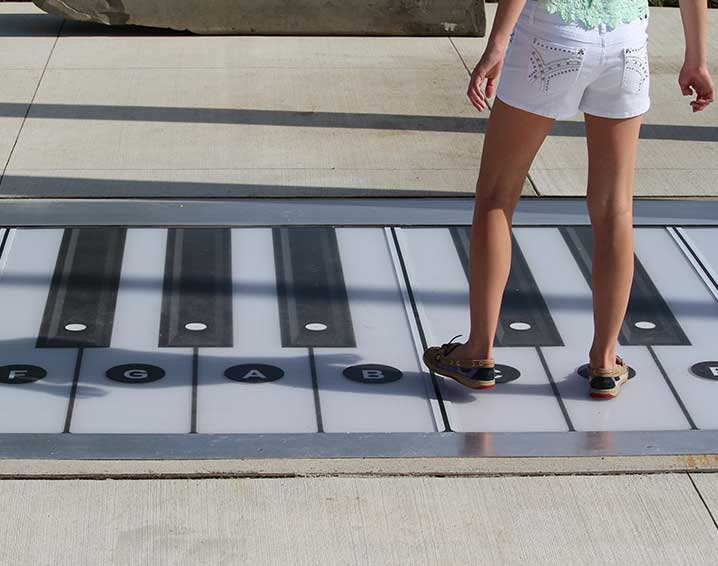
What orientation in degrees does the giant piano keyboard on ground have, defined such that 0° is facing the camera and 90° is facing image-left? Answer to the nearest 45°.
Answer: approximately 0°

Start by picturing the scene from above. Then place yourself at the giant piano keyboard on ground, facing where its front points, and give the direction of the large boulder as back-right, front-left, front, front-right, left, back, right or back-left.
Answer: back
